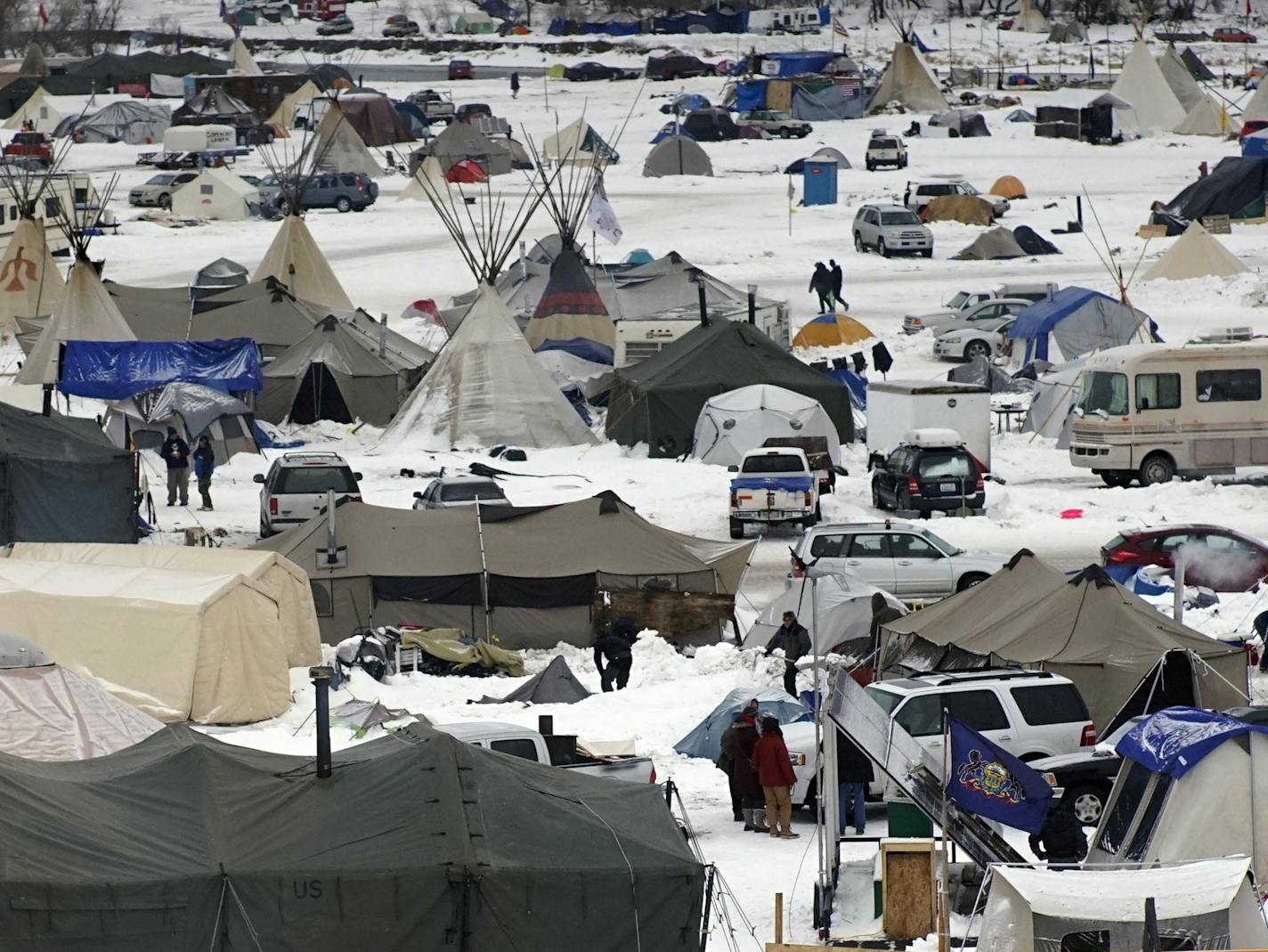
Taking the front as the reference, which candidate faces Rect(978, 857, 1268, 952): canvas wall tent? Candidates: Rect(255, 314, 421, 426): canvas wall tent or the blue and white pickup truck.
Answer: Rect(255, 314, 421, 426): canvas wall tent

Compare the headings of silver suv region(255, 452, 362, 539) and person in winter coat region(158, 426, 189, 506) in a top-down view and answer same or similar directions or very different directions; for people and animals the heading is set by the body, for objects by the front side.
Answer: very different directions

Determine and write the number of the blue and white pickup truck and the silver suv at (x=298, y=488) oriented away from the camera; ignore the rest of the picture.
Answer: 2

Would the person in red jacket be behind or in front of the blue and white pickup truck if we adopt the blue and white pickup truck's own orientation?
behind

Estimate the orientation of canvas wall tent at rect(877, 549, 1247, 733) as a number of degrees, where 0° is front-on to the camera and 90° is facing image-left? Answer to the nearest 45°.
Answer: approximately 315°

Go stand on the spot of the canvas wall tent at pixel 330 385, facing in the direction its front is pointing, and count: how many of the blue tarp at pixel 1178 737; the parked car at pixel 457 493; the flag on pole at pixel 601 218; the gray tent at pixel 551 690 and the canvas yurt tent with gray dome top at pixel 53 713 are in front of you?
4

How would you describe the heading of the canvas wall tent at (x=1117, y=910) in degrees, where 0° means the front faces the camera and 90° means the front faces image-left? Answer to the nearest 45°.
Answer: approximately 0°

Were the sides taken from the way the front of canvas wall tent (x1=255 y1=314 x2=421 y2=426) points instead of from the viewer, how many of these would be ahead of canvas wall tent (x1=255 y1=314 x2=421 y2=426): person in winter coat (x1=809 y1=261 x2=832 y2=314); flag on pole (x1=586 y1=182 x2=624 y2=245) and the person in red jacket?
1

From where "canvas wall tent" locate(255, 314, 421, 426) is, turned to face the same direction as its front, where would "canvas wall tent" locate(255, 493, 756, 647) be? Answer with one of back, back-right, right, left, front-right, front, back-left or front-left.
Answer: front

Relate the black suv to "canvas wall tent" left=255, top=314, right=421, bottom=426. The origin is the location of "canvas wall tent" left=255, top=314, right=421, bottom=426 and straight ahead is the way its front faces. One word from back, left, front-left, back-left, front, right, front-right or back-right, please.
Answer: front-left

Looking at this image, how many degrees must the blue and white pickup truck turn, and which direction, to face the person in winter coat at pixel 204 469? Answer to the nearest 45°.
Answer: approximately 90° to its left

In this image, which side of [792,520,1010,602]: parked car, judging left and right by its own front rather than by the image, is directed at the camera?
right

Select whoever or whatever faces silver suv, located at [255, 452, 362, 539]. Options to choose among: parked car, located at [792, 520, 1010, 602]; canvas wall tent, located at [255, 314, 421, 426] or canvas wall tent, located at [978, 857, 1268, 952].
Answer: canvas wall tent, located at [255, 314, 421, 426]

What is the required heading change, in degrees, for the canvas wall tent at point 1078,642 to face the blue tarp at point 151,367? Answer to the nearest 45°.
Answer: approximately 180°

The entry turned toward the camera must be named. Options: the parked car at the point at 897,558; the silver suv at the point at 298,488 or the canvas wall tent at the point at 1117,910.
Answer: the canvas wall tent

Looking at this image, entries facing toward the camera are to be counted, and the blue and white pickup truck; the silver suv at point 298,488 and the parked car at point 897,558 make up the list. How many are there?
0

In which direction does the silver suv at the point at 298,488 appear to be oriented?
away from the camera
